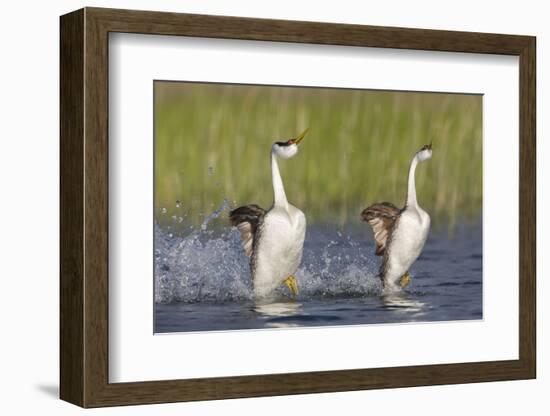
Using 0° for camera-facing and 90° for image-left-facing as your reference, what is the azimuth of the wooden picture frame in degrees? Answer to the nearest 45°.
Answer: approximately 315°
